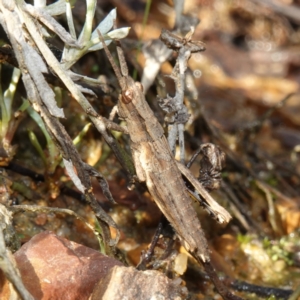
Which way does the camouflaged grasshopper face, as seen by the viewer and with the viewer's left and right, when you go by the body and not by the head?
facing away from the viewer and to the left of the viewer
